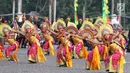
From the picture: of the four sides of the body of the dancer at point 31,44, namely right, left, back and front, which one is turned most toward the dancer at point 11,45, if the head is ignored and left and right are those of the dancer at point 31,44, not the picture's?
right

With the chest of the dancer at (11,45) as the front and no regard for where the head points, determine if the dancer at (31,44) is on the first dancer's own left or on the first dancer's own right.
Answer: on the first dancer's own left
